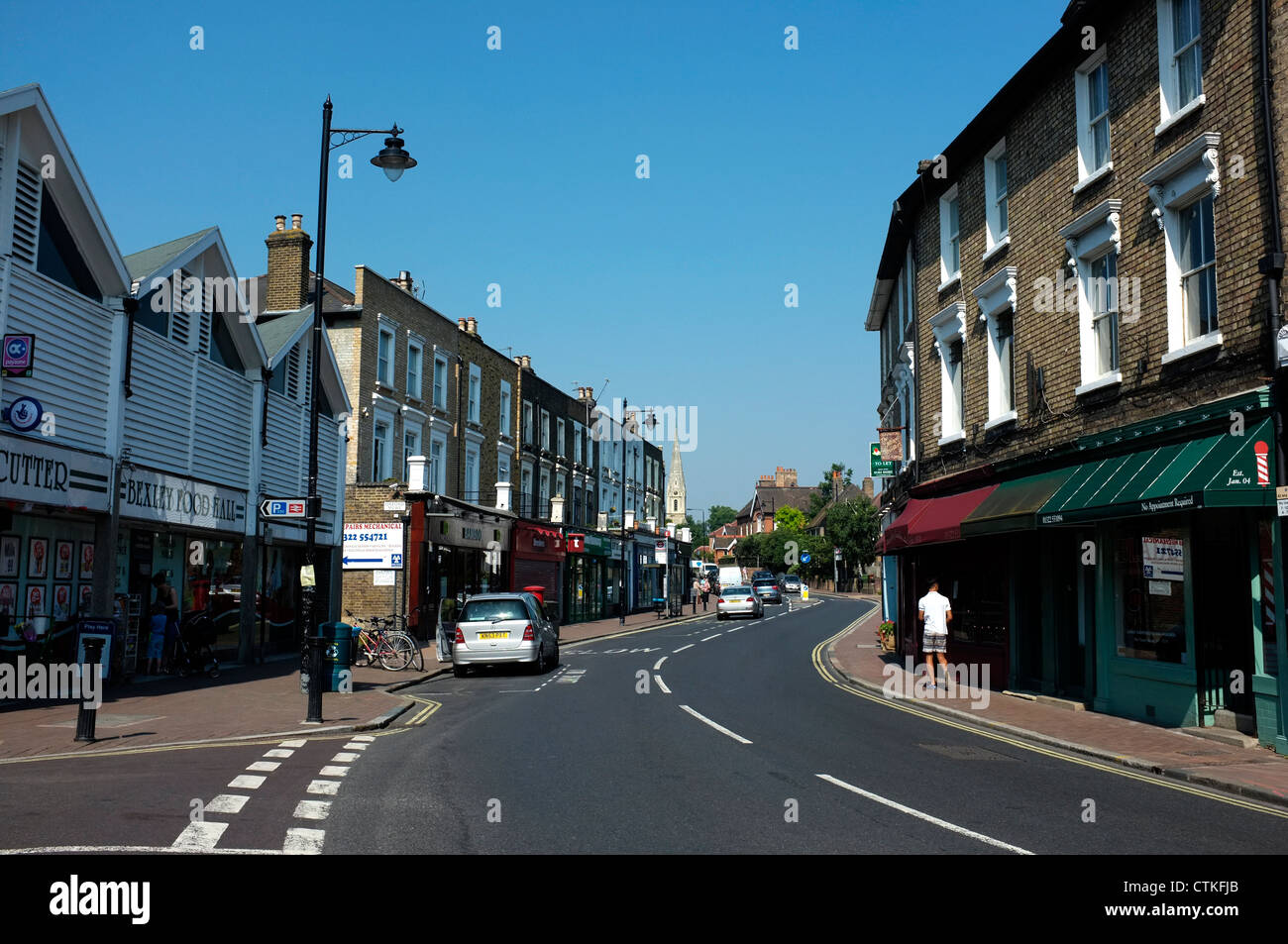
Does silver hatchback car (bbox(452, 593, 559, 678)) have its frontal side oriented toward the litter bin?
no

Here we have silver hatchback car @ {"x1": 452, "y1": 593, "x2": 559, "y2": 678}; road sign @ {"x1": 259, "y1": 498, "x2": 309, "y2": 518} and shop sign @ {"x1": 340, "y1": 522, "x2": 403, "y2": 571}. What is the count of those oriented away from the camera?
1

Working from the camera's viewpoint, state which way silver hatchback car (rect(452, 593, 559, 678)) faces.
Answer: facing away from the viewer

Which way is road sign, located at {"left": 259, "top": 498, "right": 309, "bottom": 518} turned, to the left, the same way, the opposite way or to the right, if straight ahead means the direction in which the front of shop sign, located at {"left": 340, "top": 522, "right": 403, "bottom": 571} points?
the same way

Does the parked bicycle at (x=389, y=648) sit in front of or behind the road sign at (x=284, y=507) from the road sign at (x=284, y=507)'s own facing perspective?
behind

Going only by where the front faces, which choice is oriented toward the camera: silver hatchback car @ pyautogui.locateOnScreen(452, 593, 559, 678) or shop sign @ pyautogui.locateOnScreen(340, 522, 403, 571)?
the shop sign

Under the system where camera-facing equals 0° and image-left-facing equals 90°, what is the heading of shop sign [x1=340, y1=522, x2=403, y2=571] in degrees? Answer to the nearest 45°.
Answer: approximately 0°

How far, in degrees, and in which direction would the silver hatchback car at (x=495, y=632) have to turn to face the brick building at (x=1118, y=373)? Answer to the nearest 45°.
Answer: approximately 135° to its right

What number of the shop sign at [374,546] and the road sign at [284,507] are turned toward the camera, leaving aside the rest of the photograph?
2

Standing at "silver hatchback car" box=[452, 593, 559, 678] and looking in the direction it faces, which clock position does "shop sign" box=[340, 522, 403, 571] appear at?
The shop sign is roughly at 11 o'clock from the silver hatchback car.

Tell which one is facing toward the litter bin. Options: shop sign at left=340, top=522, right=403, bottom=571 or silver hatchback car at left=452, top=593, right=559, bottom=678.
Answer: the shop sign

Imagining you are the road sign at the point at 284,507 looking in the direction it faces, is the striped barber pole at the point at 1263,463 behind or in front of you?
in front

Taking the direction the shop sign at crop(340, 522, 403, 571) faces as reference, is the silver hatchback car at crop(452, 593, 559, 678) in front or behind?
in front

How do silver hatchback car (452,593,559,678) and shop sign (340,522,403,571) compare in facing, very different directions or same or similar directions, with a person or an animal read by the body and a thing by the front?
very different directions
